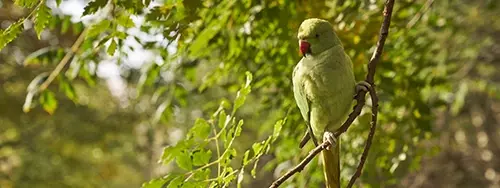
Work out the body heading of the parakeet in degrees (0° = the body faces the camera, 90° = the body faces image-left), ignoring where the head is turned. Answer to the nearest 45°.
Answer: approximately 0°
